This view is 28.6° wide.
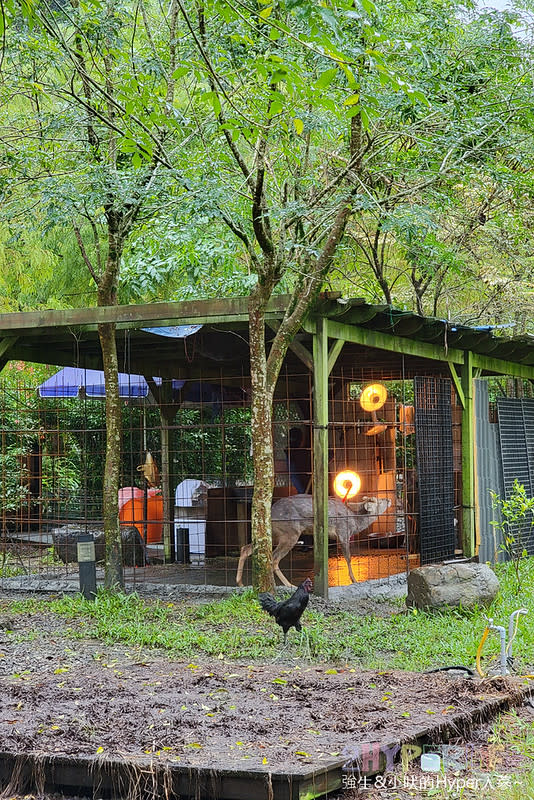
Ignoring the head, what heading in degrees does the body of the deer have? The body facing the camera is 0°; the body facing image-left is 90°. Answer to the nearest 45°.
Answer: approximately 270°

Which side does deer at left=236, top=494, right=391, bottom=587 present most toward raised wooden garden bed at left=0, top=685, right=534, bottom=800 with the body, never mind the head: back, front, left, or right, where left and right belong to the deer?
right

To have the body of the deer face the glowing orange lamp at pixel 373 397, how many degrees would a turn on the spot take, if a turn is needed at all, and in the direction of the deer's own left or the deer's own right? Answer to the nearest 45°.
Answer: approximately 45° to the deer's own left

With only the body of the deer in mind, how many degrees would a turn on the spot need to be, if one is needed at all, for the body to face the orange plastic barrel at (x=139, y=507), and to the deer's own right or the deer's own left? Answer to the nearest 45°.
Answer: approximately 135° to the deer's own left

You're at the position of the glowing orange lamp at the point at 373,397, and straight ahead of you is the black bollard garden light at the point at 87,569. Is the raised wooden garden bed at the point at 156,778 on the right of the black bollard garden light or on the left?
left

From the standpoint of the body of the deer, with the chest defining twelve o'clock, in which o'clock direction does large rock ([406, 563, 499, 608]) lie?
The large rock is roughly at 2 o'clock from the deer.

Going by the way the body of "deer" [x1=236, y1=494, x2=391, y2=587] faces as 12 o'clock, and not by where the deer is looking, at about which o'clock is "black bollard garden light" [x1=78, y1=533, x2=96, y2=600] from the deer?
The black bollard garden light is roughly at 5 o'clock from the deer.

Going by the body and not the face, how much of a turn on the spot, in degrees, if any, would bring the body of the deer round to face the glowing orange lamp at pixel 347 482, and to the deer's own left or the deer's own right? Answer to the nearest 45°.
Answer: approximately 90° to the deer's own left

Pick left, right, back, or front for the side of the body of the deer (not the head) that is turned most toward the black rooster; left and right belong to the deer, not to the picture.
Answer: right

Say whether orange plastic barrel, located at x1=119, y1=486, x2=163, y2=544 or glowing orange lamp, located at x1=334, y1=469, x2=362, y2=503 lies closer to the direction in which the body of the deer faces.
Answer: the glowing orange lamp
